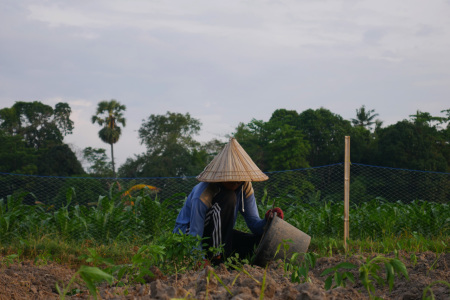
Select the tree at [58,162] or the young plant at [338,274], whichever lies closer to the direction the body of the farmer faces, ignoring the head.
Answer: the young plant

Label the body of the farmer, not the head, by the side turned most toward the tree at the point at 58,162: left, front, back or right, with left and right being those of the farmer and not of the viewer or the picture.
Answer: back

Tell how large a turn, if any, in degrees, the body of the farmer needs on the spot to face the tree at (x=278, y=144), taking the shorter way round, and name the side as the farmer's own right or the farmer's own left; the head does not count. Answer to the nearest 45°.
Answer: approximately 135° to the farmer's own left

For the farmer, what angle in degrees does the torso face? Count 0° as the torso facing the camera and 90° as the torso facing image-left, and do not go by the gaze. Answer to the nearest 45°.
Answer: approximately 315°

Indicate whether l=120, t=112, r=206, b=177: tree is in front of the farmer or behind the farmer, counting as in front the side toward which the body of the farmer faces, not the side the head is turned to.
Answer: behind

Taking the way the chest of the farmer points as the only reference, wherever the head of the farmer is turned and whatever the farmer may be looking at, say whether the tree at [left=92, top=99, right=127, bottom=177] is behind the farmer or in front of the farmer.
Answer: behind

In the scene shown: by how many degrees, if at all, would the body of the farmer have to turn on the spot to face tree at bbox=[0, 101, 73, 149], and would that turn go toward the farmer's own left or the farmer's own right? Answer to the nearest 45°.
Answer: approximately 180°

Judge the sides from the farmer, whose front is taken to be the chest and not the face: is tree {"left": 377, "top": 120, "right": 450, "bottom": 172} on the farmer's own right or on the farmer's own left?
on the farmer's own left
